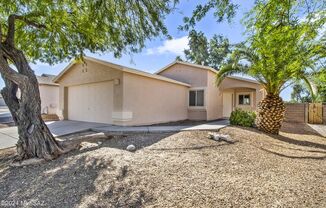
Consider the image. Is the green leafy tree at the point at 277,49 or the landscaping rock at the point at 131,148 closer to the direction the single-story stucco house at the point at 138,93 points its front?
the landscaping rock

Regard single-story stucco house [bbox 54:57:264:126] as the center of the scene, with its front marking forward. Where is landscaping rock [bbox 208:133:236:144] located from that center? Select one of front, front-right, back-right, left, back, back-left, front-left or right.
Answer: left

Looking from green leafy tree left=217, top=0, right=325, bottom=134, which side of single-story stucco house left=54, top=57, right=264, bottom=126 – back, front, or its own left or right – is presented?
left

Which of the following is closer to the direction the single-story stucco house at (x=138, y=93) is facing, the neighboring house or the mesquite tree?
the mesquite tree

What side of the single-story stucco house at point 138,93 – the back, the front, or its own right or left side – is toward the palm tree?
left

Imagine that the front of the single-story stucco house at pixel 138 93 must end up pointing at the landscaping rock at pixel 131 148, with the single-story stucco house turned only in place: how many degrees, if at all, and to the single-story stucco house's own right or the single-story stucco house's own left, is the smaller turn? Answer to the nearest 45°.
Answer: approximately 45° to the single-story stucco house's own left

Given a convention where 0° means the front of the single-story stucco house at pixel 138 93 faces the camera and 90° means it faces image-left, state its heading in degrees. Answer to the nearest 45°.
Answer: approximately 45°

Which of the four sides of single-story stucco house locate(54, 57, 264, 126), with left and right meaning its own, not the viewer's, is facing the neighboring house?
right
